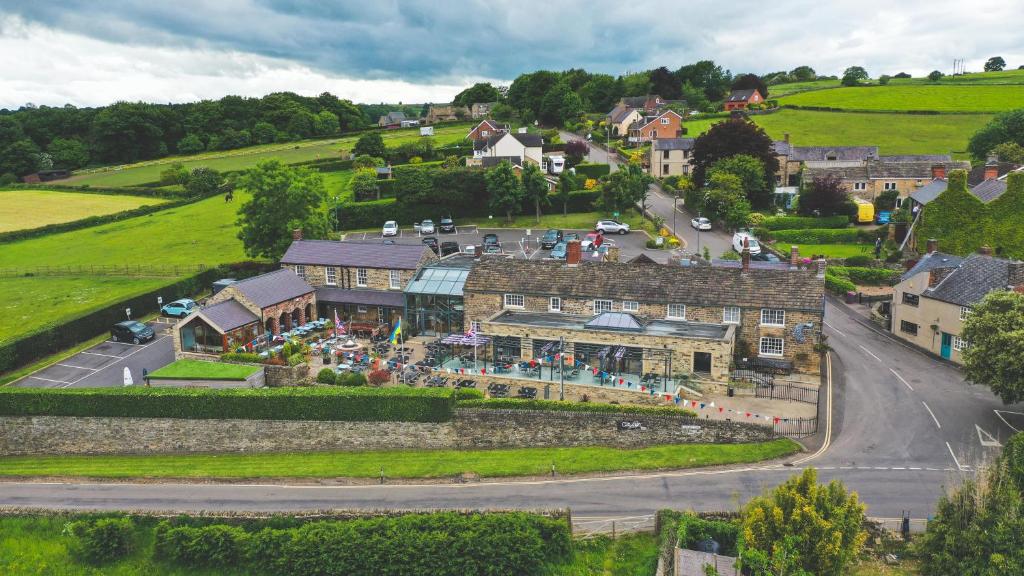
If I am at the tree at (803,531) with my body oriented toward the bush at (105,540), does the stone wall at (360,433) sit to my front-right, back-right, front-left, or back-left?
front-right

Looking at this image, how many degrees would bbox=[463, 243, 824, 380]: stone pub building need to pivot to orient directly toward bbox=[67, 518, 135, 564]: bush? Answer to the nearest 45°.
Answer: approximately 45° to its right

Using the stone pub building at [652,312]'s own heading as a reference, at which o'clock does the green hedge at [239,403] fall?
The green hedge is roughly at 2 o'clock from the stone pub building.

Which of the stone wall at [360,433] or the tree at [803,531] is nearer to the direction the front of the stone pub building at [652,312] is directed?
the tree

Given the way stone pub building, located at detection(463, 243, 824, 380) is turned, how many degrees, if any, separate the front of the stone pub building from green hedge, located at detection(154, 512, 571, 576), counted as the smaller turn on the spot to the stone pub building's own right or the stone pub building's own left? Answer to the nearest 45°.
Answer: approximately 45° to the stone pub building's own right

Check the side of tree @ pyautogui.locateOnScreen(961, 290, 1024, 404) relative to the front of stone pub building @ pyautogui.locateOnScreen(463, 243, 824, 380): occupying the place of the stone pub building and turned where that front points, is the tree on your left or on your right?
on your left

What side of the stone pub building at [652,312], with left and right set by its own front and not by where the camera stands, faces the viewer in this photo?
front

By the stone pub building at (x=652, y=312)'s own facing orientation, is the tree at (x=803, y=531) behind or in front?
in front
